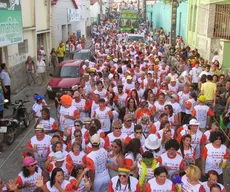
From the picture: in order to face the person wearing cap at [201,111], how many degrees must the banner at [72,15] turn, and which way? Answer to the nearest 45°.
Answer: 0° — it already faces them

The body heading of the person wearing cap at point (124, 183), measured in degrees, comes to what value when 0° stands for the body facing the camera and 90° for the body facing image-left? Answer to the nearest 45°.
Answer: approximately 0°

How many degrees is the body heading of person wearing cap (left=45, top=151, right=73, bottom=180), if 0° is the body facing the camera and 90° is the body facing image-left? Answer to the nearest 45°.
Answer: approximately 0°

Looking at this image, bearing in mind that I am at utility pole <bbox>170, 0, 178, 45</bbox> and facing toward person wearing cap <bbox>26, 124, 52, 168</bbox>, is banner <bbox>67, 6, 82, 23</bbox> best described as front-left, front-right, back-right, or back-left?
back-right

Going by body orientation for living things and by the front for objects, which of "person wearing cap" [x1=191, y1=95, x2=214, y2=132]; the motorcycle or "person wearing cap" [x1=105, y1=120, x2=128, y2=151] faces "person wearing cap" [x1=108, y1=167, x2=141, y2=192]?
"person wearing cap" [x1=105, y1=120, x2=128, y2=151]

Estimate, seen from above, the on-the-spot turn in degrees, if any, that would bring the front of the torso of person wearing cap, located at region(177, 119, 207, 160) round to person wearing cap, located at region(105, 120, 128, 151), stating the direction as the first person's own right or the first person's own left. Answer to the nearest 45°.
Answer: approximately 90° to the first person's own right

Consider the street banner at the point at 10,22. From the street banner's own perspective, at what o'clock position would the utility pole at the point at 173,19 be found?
The utility pole is roughly at 9 o'clock from the street banner.
